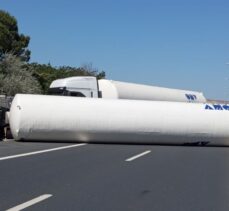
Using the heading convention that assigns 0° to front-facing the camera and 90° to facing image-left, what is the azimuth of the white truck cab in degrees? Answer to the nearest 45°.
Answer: approximately 45°

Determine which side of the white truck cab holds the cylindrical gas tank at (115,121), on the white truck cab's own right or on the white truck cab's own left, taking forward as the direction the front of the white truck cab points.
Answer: on the white truck cab's own left

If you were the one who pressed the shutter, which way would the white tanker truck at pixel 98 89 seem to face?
facing the viewer and to the left of the viewer
